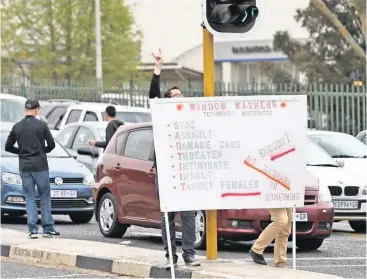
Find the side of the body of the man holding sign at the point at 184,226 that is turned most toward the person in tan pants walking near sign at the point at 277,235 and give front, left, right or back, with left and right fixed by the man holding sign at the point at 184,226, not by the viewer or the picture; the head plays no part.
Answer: left

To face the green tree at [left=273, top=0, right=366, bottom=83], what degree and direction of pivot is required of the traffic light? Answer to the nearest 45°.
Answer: approximately 135° to its left

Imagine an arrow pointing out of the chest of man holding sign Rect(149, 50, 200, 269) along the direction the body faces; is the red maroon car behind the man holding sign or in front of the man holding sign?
behind

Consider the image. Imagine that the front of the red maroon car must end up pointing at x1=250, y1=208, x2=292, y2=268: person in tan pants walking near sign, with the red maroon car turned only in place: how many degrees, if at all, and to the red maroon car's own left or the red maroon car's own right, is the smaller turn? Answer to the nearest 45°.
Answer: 0° — it already faces them

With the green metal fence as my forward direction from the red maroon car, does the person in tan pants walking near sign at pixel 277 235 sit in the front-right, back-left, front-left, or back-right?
back-right

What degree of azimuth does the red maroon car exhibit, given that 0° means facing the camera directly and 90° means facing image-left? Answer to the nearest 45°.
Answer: approximately 315°
